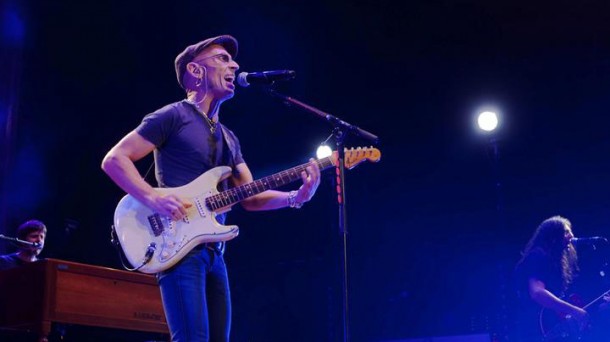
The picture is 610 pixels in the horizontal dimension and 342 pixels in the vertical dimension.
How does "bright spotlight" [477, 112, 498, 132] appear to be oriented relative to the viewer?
toward the camera

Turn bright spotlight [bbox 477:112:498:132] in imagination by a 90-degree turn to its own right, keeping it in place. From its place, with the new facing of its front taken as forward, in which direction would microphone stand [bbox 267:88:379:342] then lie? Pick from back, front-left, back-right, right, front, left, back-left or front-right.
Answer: left
